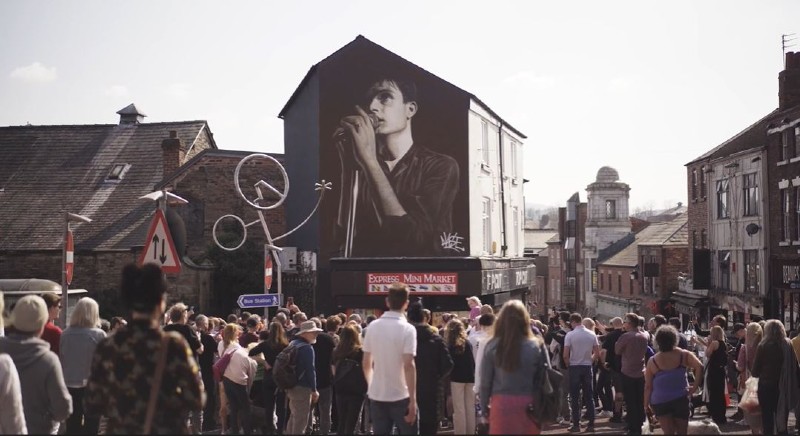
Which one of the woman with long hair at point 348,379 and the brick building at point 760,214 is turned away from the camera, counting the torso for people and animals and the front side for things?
the woman with long hair

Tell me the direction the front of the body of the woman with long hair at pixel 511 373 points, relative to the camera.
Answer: away from the camera

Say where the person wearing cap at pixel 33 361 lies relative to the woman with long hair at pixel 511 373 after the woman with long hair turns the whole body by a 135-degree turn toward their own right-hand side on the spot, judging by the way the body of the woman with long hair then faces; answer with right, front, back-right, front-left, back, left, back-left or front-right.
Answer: back-right

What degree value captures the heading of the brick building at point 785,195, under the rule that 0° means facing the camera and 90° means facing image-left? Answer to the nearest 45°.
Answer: approximately 45°

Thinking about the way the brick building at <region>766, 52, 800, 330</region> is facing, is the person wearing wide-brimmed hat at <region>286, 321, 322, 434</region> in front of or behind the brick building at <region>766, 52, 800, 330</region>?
in front

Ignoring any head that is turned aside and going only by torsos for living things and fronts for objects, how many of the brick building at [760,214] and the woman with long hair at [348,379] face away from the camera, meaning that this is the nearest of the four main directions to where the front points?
1

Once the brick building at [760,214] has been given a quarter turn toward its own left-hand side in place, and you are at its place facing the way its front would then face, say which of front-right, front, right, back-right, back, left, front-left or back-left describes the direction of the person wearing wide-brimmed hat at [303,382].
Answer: front-right

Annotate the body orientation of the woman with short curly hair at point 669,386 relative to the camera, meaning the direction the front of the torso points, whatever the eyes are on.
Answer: away from the camera

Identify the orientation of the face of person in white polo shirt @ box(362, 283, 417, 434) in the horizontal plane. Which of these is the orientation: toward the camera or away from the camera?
away from the camera

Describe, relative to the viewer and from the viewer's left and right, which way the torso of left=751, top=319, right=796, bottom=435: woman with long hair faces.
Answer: facing away from the viewer and to the left of the viewer

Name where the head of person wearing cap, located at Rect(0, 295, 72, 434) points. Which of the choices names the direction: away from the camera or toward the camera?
away from the camera

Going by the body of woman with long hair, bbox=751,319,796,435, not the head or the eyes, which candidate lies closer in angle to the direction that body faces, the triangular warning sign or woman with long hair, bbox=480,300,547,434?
the triangular warning sign

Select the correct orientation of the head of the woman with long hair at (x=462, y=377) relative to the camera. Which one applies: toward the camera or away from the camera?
away from the camera

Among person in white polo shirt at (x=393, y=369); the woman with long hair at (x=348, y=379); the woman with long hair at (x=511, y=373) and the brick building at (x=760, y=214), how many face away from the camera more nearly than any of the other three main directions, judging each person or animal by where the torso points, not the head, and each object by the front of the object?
3

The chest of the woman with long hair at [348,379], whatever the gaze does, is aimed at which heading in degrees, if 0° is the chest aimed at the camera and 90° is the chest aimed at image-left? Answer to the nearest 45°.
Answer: approximately 180°

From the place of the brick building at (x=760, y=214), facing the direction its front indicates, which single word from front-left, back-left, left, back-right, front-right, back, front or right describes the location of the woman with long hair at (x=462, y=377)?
front-left

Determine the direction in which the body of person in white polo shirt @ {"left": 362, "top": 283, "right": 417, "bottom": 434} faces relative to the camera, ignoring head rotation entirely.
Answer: away from the camera
